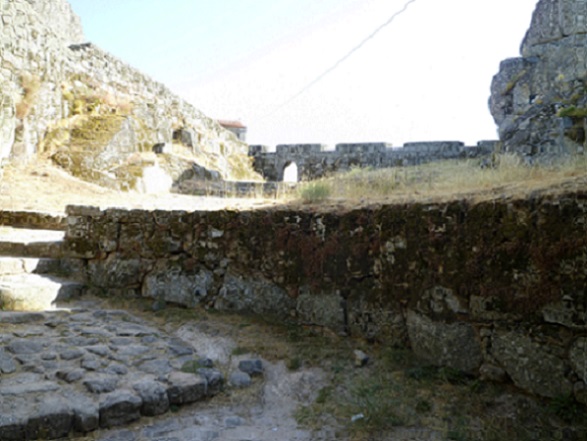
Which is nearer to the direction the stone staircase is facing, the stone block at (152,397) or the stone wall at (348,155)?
the stone block

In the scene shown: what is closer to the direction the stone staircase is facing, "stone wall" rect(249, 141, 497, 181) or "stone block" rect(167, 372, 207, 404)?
the stone block

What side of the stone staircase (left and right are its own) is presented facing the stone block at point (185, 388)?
front

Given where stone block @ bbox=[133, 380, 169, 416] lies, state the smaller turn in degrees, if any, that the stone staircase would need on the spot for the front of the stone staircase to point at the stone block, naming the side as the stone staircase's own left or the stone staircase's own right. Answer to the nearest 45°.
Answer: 0° — it already faces it

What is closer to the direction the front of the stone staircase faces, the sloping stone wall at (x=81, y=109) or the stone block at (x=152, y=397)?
the stone block

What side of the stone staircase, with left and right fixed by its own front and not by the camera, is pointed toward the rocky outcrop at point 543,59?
left

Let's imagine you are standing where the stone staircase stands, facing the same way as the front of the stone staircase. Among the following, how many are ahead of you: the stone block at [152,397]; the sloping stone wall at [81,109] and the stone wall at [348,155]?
1
